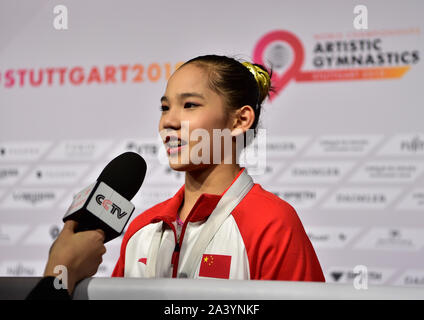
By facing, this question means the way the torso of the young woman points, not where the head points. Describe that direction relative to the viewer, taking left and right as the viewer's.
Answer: facing the viewer and to the left of the viewer
